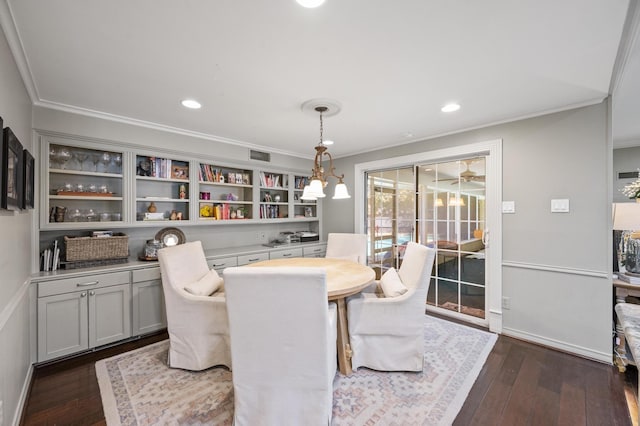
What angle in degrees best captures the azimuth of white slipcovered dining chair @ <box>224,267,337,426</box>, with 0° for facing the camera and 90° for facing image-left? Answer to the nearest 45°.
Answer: approximately 180°

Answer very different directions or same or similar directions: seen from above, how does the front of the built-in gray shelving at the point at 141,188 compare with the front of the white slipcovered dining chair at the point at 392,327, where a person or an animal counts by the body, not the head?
very different directions

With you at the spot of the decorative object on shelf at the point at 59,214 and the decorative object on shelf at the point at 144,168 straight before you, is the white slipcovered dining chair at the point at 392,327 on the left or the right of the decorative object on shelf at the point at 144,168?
right

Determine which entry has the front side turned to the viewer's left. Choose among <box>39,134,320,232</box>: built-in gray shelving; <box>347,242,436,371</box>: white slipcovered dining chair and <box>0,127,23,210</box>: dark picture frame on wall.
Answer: the white slipcovered dining chair

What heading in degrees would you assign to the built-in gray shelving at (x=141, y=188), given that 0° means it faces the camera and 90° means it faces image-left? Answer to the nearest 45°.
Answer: approximately 315°

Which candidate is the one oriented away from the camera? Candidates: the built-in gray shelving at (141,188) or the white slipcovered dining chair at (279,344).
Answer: the white slipcovered dining chair

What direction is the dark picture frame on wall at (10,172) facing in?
to the viewer's right

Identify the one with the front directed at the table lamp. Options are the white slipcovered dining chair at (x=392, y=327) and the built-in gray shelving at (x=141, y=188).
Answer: the built-in gray shelving

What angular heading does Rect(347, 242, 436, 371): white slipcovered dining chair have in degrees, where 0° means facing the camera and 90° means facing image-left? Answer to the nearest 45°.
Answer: approximately 90°

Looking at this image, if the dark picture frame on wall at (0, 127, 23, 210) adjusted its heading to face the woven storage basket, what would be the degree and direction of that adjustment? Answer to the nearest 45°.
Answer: approximately 45° to its left

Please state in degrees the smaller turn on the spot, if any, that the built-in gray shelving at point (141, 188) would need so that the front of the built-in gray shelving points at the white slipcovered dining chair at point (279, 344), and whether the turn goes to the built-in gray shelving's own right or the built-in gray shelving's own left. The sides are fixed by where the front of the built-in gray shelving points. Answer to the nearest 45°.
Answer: approximately 45° to the built-in gray shelving's own right

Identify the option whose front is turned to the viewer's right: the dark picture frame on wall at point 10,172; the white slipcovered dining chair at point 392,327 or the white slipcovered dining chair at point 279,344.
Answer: the dark picture frame on wall
